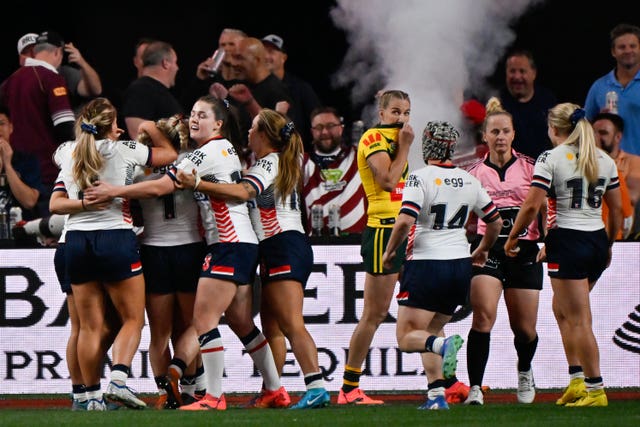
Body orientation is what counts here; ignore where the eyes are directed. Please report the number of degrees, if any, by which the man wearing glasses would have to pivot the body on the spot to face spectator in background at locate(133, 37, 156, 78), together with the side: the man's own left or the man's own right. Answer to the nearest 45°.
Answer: approximately 90° to the man's own right

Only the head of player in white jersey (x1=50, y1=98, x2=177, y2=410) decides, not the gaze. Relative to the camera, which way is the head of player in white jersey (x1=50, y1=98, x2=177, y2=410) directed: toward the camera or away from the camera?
away from the camera

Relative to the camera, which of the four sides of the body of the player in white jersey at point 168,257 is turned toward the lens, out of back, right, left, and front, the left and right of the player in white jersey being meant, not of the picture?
back

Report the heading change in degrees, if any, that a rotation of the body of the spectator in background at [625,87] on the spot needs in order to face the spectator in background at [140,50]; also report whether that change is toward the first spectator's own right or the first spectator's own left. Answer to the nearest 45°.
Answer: approximately 90° to the first spectator's own right

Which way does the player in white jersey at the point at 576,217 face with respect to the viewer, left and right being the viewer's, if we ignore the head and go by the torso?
facing away from the viewer and to the left of the viewer

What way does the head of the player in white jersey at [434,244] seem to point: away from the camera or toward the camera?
away from the camera

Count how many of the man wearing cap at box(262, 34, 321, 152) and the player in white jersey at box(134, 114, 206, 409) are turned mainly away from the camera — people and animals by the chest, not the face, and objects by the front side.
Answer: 1
